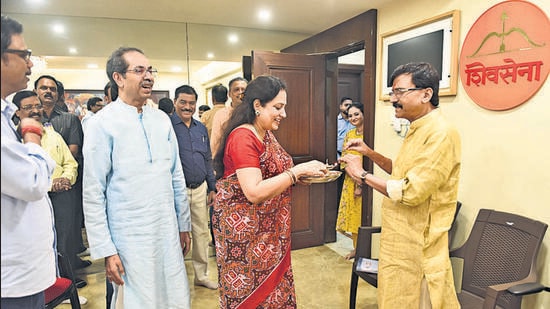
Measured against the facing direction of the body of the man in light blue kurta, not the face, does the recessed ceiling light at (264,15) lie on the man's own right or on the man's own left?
on the man's own left

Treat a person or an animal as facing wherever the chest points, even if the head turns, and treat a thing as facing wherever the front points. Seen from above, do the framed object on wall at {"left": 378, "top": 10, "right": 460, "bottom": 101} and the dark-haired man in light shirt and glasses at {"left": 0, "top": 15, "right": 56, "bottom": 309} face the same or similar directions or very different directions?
very different directions

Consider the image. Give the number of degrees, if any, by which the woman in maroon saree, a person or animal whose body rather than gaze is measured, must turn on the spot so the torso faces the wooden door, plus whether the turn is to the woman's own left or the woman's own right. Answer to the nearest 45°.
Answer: approximately 90° to the woman's own left

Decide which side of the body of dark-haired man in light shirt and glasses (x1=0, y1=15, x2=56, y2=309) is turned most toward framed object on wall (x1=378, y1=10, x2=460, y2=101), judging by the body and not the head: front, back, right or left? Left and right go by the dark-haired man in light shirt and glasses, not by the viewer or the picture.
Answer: front

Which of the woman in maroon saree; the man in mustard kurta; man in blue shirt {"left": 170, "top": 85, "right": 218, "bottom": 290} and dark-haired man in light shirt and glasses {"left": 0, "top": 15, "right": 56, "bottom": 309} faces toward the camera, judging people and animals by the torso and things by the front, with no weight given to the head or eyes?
the man in blue shirt

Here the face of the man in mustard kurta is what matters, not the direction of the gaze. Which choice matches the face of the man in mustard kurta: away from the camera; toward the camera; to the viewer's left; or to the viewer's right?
to the viewer's left

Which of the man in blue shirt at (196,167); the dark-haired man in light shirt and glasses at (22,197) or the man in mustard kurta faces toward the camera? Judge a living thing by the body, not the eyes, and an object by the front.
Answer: the man in blue shirt

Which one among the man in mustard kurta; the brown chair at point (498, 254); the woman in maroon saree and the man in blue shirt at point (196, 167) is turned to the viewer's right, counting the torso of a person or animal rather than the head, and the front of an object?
the woman in maroon saree

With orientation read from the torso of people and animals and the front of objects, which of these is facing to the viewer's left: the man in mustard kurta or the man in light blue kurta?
the man in mustard kurta

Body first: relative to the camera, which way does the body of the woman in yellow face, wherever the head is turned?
toward the camera

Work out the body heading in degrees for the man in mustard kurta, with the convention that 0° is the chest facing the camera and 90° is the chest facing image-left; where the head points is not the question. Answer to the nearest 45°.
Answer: approximately 90°

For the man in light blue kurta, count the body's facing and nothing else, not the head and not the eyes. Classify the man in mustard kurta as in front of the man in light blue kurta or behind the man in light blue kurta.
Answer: in front

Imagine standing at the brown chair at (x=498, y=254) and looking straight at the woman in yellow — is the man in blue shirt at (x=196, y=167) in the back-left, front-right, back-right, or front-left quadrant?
front-left

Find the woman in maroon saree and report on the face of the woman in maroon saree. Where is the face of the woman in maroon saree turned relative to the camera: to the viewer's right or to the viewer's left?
to the viewer's right

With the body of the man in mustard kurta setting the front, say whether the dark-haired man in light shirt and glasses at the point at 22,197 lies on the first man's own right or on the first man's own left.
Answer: on the first man's own left

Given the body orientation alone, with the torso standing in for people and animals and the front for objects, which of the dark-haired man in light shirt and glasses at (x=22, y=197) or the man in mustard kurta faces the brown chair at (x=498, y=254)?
the dark-haired man in light shirt and glasses

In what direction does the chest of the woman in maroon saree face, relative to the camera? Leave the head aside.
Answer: to the viewer's right
